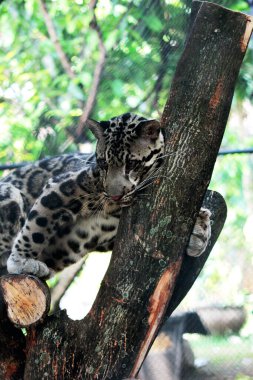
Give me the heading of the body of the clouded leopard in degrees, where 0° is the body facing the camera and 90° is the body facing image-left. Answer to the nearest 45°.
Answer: approximately 315°

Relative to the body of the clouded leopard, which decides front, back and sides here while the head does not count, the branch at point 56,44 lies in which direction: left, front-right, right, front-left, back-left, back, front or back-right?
back-left
